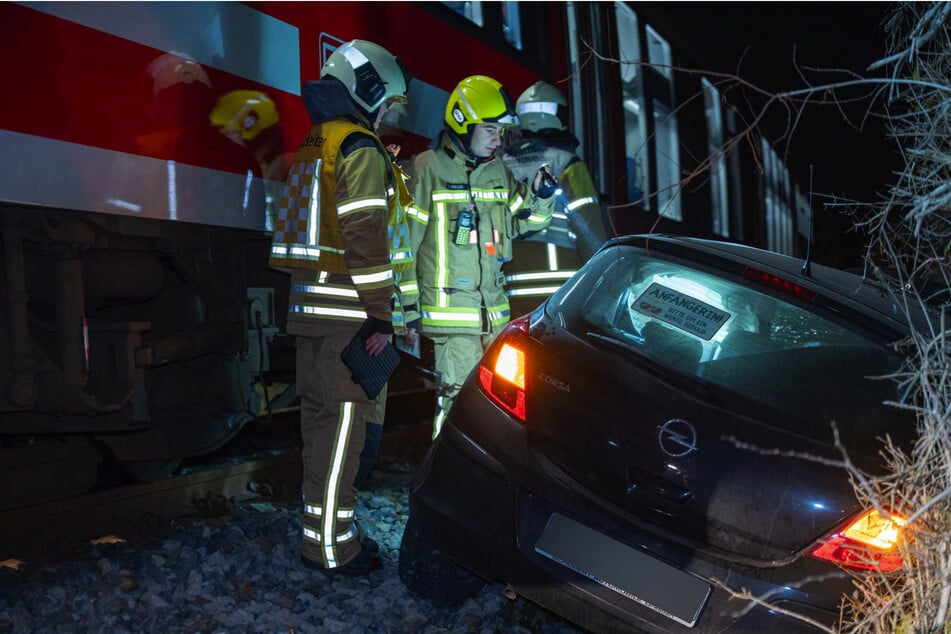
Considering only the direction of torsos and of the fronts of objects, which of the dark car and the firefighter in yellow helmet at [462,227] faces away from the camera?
the dark car

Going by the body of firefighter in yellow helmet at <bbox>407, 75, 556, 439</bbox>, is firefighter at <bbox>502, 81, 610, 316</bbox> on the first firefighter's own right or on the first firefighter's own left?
on the first firefighter's own left

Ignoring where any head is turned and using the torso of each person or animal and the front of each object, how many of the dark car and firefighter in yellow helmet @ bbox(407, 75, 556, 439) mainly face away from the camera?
1

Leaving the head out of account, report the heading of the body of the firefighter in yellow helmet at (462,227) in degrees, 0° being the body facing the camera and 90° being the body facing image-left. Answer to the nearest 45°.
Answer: approximately 315°

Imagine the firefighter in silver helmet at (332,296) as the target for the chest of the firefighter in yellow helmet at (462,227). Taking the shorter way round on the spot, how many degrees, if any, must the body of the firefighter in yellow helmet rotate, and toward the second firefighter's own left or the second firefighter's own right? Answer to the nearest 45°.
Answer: approximately 90° to the second firefighter's own right

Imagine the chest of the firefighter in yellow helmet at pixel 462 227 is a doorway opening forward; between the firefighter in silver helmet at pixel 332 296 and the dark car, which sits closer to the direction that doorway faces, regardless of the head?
the dark car

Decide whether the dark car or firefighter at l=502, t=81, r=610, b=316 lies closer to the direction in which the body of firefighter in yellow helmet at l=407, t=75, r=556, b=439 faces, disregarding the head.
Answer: the dark car

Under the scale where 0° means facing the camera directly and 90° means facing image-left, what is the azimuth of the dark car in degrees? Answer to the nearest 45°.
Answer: approximately 180°
